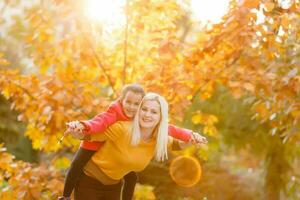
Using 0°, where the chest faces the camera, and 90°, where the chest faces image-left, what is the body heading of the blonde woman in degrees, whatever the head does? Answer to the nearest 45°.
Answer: approximately 315°
